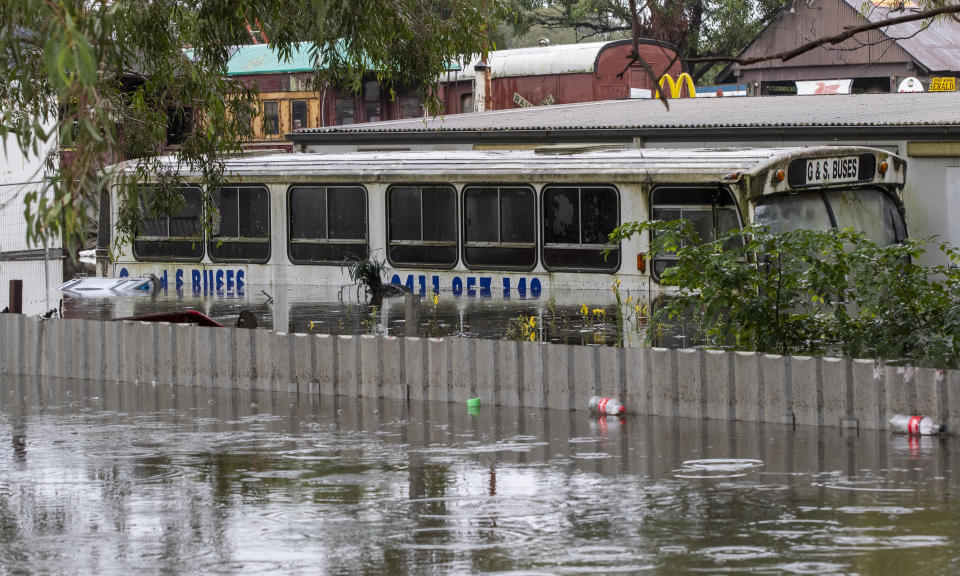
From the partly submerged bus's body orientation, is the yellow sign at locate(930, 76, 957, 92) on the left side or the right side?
on its left

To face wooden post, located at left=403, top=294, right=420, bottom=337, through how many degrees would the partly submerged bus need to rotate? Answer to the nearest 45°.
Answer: approximately 45° to its right

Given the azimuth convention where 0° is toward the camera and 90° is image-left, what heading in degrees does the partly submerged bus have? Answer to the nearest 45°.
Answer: approximately 315°

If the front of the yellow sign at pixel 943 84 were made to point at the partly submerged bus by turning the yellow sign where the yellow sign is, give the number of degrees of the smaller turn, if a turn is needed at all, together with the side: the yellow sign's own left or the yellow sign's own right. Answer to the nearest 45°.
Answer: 0° — it already faces it

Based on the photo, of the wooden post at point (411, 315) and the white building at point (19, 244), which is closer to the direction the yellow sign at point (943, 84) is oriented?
the wooden post

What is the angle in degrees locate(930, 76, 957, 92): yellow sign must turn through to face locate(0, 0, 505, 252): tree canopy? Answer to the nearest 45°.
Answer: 0° — it already faces it
